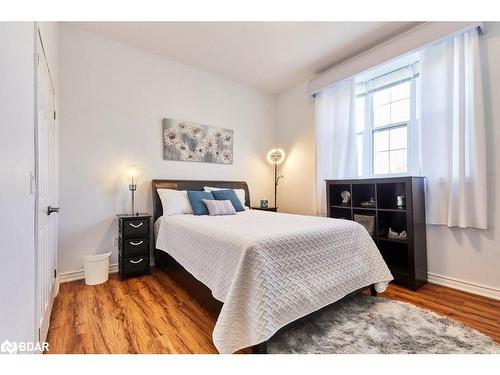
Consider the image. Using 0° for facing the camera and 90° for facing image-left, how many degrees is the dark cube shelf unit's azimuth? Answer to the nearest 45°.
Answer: approximately 45°

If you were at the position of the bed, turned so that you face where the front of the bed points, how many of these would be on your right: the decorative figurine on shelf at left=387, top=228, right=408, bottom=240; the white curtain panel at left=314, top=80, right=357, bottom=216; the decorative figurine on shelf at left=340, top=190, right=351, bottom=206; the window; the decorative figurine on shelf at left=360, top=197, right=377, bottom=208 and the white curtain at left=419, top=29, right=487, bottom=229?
0

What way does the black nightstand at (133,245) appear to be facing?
toward the camera

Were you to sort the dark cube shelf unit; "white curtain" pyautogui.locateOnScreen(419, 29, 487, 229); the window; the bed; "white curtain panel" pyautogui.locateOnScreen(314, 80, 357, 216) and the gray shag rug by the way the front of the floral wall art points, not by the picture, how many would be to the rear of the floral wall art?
0

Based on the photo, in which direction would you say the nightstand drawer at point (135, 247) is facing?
toward the camera

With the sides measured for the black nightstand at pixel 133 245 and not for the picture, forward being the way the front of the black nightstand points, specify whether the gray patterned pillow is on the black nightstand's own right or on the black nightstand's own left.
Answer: on the black nightstand's own left

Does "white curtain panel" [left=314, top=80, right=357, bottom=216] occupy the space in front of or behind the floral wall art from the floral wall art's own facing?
in front

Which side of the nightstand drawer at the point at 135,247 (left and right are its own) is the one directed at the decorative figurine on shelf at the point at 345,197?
left

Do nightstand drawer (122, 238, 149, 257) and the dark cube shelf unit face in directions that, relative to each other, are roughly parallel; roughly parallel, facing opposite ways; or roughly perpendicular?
roughly perpendicular

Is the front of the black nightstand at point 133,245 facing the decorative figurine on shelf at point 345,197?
no

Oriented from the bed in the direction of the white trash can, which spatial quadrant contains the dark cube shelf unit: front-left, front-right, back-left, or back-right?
back-right

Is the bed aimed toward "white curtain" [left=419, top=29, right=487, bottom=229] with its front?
no

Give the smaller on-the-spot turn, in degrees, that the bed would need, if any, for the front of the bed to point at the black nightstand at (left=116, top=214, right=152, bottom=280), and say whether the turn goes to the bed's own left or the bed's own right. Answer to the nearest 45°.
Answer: approximately 180°

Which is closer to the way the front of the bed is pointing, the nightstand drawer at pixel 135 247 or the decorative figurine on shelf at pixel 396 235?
the decorative figurine on shelf

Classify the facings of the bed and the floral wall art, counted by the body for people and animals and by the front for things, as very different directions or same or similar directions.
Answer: same or similar directions

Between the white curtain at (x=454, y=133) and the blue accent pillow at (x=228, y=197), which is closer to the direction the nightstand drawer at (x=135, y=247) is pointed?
the white curtain

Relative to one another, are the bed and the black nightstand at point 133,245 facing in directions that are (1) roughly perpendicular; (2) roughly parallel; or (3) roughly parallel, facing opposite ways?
roughly parallel

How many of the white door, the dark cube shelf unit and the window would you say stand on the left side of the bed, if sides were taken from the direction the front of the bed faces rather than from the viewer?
2

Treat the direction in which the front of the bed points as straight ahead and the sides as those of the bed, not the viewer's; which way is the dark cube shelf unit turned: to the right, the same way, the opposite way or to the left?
to the right

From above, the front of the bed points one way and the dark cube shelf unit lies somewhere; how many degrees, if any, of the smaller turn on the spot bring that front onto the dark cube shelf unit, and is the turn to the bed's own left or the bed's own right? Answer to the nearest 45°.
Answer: approximately 90° to the bed's own left
